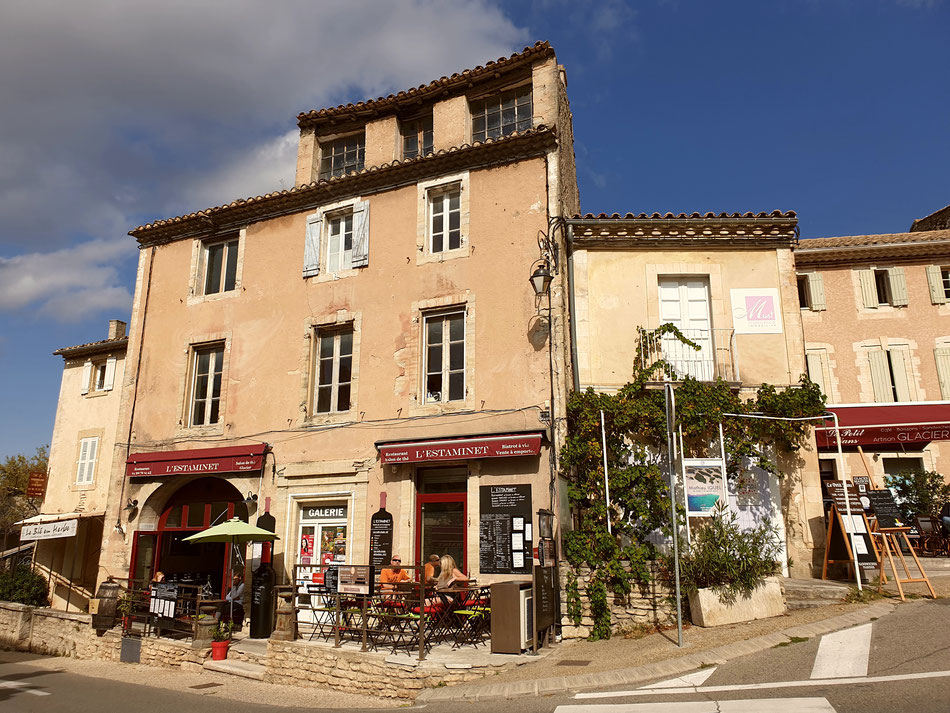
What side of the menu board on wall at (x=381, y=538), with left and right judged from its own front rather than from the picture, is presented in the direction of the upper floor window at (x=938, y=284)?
left

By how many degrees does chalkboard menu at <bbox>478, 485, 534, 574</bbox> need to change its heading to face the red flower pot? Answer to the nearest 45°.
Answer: approximately 90° to its right

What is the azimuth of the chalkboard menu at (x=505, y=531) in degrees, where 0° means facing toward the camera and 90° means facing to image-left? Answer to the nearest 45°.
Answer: approximately 0°

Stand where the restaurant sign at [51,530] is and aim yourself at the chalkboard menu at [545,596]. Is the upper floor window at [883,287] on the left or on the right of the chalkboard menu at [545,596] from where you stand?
left

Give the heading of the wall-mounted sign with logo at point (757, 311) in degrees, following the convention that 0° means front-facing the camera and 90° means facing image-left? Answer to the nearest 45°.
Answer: approximately 0°

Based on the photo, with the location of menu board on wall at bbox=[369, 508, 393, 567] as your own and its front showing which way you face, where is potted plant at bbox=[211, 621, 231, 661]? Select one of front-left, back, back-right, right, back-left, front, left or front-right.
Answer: right

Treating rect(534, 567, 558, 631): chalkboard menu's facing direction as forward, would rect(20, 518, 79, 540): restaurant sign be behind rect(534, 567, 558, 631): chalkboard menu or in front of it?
behind

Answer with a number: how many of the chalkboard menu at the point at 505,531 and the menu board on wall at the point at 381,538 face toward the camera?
2
